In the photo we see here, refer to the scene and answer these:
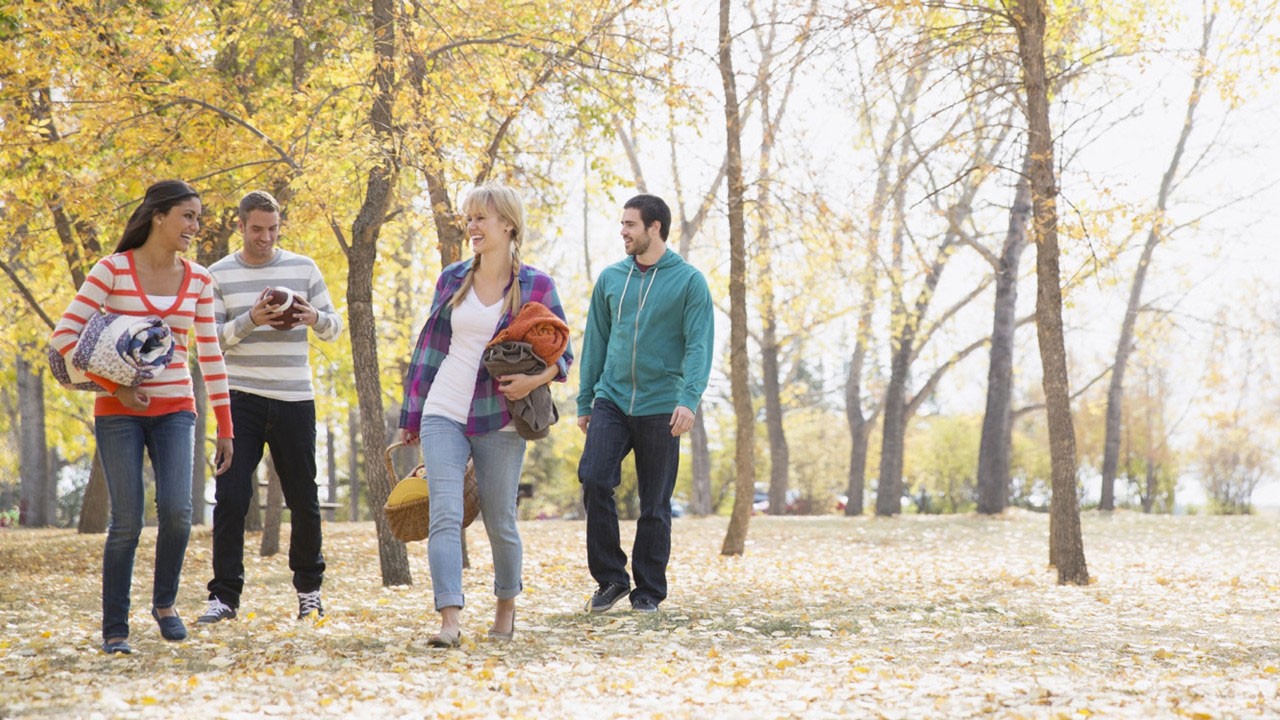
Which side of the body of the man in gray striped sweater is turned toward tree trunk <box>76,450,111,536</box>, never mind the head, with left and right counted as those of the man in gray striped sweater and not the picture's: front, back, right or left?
back

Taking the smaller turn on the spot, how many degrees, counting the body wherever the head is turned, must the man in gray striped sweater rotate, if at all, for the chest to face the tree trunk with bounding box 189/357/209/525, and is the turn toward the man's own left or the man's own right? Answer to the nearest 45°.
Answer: approximately 180°

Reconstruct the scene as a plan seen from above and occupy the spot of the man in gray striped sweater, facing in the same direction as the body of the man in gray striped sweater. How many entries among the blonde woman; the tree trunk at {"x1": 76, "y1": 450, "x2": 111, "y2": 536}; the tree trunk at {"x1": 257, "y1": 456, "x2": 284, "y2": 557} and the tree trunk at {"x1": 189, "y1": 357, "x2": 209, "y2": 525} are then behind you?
3

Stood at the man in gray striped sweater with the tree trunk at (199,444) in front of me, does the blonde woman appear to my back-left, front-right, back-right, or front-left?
back-right

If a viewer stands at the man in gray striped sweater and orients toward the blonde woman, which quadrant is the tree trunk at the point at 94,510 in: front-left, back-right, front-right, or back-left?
back-left

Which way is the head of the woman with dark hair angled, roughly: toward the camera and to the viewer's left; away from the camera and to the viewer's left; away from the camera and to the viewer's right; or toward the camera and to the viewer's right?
toward the camera and to the viewer's right

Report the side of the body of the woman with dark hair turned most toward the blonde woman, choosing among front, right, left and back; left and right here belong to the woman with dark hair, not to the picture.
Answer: left

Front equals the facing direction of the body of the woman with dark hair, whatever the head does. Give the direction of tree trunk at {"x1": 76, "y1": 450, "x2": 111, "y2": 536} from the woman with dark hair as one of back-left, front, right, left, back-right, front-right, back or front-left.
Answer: back

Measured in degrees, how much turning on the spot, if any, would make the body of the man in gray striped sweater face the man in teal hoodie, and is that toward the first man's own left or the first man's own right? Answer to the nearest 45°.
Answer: approximately 90° to the first man's own left

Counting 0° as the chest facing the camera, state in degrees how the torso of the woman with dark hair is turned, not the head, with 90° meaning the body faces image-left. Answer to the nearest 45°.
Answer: approximately 0°

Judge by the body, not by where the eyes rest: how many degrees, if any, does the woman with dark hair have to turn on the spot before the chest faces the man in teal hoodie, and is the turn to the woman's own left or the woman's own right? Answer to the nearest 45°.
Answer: approximately 90° to the woman's own left

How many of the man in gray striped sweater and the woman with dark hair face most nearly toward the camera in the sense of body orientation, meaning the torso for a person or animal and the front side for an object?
2

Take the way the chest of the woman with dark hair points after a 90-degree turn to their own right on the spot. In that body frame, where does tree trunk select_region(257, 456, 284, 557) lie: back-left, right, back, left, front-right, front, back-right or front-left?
right

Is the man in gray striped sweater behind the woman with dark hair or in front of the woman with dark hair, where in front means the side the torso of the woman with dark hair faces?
behind

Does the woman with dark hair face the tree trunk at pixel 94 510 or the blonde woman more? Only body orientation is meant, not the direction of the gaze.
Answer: the blonde woman

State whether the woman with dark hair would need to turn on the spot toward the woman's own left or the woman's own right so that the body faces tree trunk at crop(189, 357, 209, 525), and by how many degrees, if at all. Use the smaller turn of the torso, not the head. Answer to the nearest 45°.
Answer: approximately 180°
